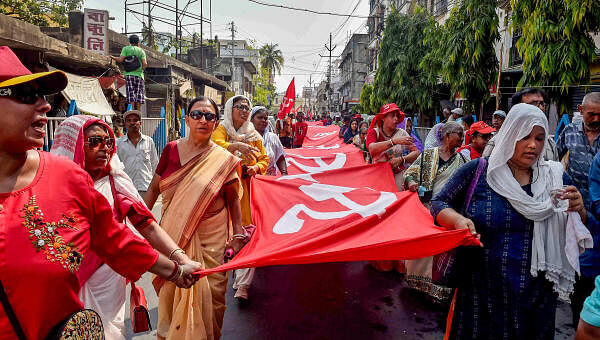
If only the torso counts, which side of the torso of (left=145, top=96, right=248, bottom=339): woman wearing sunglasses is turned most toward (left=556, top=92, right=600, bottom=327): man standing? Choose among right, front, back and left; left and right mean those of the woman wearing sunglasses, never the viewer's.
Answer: left

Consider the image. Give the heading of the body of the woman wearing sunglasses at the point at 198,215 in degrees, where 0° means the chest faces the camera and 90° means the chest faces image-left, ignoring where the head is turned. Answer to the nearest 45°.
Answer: approximately 0°

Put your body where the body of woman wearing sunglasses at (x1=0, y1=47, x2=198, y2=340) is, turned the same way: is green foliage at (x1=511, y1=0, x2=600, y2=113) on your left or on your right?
on your left

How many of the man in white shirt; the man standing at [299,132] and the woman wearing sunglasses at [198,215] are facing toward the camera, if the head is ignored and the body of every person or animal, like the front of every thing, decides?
3

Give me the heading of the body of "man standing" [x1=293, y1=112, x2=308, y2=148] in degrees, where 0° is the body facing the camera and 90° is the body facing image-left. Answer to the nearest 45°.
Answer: approximately 0°

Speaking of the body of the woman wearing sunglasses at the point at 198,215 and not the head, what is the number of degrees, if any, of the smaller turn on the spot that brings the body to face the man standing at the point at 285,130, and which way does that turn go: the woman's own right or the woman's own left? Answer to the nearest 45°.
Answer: approximately 180°

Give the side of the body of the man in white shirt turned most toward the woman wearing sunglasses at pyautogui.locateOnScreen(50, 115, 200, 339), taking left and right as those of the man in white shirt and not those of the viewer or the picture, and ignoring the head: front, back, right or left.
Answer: front

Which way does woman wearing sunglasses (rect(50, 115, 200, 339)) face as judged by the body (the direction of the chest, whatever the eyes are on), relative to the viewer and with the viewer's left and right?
facing the viewer and to the right of the viewer

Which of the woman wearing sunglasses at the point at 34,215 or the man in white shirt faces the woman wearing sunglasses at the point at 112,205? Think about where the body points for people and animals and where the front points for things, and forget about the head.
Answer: the man in white shirt
